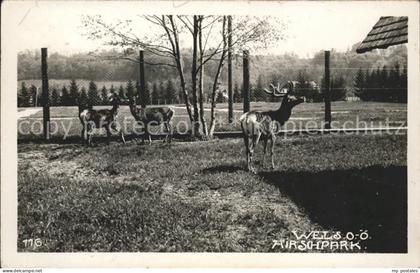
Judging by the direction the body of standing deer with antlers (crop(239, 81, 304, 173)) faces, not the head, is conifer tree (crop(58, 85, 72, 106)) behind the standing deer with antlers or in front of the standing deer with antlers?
behind

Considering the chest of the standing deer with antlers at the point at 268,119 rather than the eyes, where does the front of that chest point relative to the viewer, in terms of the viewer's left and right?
facing away from the viewer and to the right of the viewer

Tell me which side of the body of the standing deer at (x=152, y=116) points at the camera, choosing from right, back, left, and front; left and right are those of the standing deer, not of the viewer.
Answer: left

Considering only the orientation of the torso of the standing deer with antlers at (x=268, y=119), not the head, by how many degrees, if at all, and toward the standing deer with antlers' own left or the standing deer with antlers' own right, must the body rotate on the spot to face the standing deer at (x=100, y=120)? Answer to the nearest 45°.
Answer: approximately 135° to the standing deer with antlers' own left

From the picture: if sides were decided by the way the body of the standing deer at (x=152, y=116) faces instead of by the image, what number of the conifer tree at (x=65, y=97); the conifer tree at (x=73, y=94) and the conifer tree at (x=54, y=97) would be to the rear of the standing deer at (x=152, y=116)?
0

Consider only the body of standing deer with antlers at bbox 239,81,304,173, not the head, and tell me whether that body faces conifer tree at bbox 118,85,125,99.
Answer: no

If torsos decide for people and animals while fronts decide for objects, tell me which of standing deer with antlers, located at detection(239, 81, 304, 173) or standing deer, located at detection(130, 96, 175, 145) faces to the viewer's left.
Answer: the standing deer, located at detection(130, 96, 175, 145)

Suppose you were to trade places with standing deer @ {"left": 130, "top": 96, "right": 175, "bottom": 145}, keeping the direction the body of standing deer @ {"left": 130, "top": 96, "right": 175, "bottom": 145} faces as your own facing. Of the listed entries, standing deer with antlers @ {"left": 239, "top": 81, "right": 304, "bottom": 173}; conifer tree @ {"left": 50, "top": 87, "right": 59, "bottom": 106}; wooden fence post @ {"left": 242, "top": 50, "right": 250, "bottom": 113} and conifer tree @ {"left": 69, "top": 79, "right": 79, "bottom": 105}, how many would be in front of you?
2

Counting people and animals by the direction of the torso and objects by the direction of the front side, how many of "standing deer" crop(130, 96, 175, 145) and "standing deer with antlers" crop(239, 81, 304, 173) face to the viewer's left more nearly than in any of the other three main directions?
1
